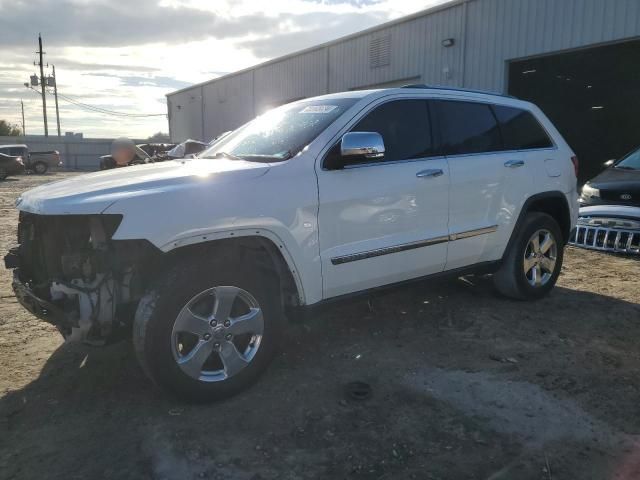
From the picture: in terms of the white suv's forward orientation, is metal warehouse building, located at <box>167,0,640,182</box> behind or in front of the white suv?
behind

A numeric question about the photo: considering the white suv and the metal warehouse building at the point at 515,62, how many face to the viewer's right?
0

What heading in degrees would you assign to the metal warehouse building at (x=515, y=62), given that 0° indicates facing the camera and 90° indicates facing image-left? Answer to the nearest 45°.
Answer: approximately 45°

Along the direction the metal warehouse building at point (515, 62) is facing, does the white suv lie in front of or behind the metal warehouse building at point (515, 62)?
in front

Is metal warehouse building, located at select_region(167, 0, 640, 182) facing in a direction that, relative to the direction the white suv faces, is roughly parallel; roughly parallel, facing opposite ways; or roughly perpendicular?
roughly parallel

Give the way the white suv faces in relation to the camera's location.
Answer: facing the viewer and to the left of the viewer
